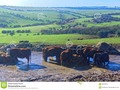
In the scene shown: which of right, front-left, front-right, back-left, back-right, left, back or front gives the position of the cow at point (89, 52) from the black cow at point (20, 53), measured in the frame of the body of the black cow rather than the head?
back

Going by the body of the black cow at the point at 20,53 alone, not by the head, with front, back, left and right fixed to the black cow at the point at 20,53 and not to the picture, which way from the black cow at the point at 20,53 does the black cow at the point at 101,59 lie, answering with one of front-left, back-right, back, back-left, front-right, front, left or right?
back

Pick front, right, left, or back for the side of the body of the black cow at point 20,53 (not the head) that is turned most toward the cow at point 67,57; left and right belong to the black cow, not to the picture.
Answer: back

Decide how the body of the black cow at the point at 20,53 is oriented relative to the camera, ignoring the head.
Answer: to the viewer's left

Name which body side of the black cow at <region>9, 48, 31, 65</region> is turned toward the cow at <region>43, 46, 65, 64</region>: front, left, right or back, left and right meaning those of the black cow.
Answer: back
